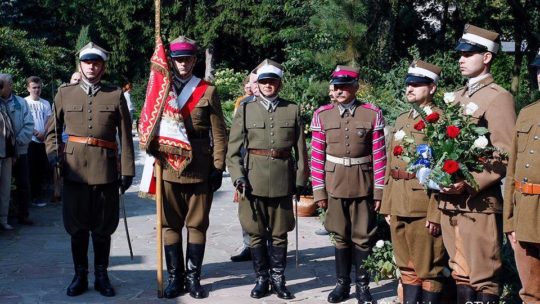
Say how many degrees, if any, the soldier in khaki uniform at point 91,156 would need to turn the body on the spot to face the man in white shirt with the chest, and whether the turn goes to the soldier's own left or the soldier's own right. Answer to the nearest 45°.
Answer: approximately 180°

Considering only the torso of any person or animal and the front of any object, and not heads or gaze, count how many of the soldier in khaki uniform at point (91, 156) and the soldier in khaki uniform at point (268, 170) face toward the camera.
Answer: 2

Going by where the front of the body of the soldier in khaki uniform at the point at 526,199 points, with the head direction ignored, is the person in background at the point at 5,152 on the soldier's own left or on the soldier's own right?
on the soldier's own right

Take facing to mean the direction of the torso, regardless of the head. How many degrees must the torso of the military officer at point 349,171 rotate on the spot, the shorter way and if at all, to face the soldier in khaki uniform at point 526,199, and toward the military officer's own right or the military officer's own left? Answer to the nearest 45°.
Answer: approximately 45° to the military officer's own left

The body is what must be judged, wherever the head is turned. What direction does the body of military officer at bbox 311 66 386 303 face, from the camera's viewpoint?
toward the camera

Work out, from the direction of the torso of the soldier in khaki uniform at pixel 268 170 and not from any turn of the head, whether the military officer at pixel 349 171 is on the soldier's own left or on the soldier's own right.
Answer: on the soldier's own left

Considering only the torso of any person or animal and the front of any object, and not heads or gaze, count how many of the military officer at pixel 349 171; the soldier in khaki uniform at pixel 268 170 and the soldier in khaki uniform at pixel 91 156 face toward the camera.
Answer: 3

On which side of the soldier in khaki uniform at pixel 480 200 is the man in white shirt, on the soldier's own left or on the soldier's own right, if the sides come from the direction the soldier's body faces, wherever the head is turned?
on the soldier's own right

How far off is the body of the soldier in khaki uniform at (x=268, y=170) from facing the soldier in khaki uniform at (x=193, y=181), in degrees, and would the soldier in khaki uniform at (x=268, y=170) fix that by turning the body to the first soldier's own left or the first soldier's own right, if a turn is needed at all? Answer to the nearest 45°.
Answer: approximately 90° to the first soldier's own right

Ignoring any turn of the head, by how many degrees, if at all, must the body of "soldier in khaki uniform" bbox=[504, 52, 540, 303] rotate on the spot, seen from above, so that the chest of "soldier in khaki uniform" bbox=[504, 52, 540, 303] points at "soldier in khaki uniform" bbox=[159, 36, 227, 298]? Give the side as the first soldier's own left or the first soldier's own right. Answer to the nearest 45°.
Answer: approximately 45° to the first soldier's own right

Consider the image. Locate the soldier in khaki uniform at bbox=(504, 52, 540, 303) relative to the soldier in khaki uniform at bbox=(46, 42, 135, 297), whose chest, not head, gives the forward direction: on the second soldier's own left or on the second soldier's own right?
on the second soldier's own left

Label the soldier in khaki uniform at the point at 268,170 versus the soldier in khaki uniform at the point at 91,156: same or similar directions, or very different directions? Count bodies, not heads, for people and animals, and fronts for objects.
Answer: same or similar directions

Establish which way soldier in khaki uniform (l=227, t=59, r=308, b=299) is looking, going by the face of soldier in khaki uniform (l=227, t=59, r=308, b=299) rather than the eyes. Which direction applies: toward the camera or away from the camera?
toward the camera

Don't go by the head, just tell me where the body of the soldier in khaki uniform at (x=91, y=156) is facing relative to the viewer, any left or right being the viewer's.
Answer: facing the viewer
